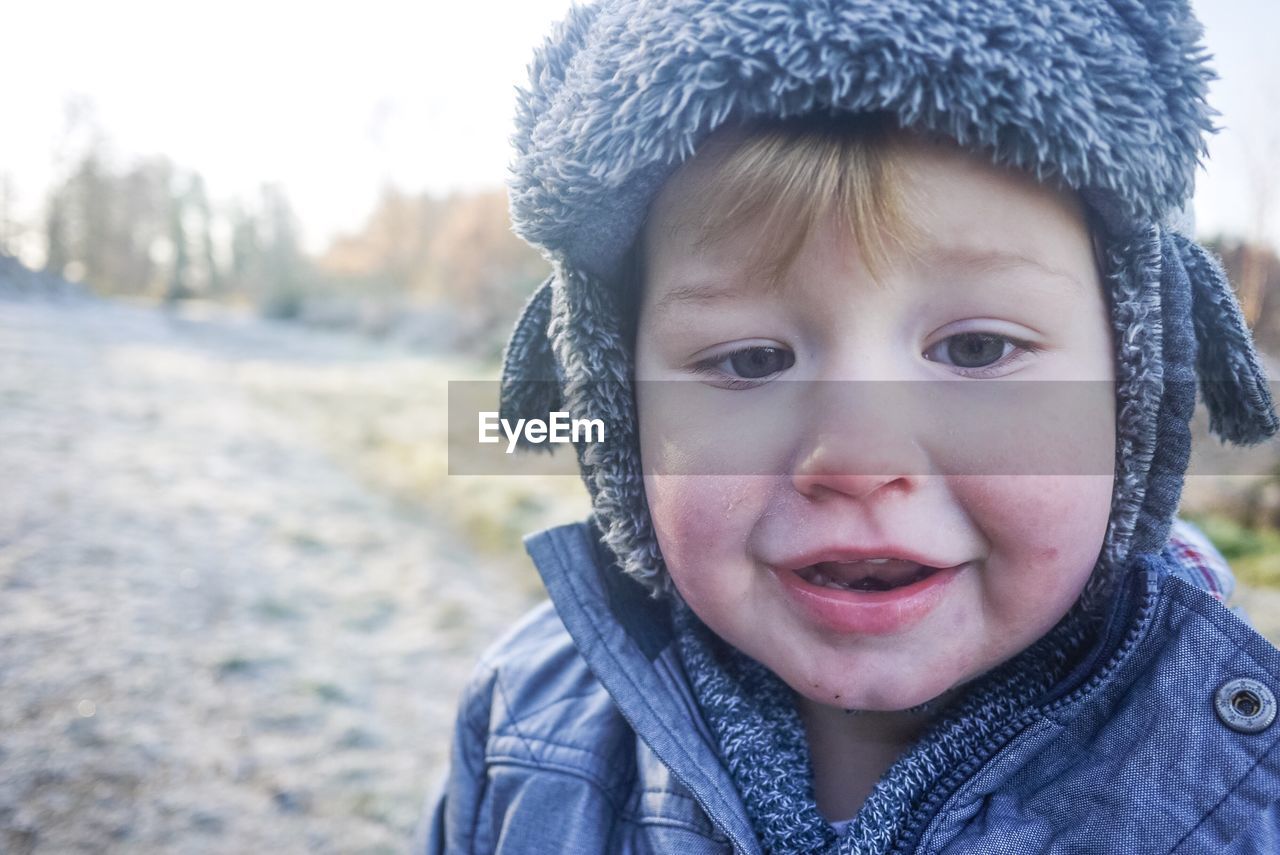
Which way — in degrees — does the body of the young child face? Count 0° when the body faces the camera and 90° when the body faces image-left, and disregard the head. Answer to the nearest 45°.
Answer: approximately 0°
